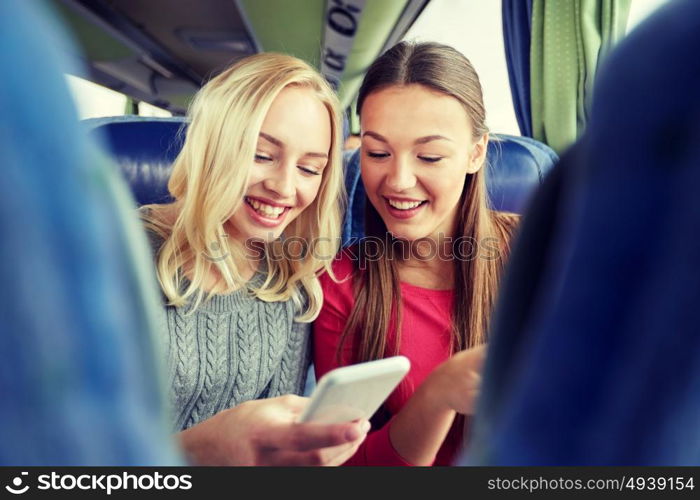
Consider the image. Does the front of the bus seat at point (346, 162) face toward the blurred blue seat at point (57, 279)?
yes

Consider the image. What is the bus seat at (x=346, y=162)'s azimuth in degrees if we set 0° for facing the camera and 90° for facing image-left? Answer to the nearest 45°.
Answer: approximately 0°

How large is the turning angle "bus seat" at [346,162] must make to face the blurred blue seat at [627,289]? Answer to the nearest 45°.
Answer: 0° — it already faces it
